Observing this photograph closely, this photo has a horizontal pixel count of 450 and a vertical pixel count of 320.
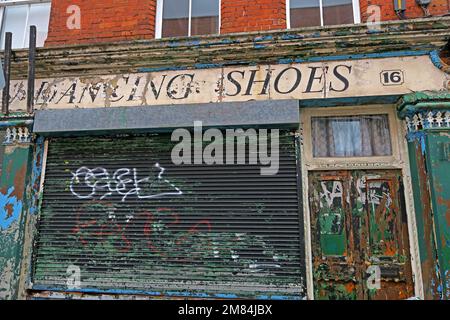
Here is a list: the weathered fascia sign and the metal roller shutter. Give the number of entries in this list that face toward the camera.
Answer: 2

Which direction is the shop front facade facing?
toward the camera

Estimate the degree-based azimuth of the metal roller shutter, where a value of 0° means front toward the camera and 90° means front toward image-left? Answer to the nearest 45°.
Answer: approximately 0°

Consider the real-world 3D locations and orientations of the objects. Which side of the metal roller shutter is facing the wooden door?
left

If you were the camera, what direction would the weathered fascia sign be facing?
facing the viewer
